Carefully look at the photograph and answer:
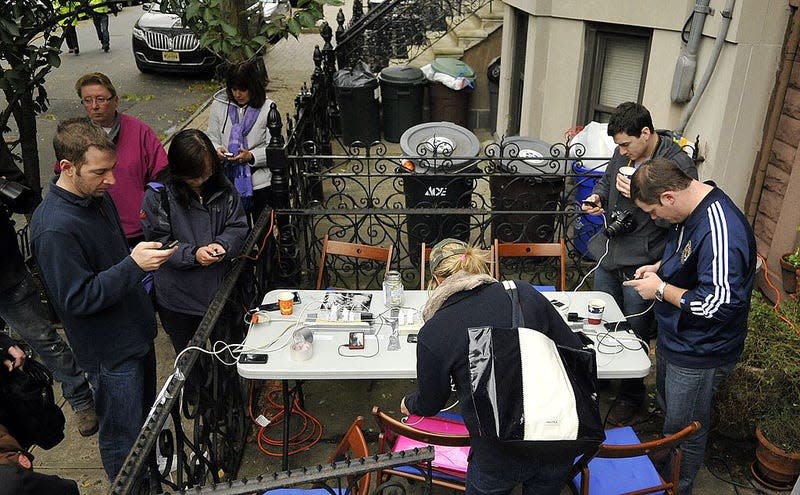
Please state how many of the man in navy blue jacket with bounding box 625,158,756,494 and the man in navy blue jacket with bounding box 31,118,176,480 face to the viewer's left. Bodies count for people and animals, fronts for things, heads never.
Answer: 1

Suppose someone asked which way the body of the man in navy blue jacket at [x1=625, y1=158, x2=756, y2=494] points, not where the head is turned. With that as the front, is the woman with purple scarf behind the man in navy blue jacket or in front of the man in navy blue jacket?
in front

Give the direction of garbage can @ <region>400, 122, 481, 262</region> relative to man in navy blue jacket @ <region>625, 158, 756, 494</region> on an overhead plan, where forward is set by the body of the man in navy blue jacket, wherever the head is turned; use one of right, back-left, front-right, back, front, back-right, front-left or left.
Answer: front-right

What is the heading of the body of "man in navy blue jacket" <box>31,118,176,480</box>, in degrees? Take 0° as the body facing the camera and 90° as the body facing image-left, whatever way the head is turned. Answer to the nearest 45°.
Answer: approximately 270°

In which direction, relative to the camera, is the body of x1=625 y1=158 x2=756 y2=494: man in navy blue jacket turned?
to the viewer's left

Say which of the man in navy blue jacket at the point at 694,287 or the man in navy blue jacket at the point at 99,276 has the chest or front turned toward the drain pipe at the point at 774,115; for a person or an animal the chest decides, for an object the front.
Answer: the man in navy blue jacket at the point at 99,276

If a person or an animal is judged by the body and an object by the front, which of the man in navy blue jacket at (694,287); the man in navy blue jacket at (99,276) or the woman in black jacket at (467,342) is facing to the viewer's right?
the man in navy blue jacket at (99,276)

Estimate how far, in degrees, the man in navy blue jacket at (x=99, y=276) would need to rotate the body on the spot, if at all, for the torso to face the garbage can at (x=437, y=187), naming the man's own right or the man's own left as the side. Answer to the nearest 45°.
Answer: approximately 45° to the man's own left

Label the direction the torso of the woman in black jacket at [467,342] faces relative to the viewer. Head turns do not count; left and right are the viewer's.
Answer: facing away from the viewer and to the left of the viewer

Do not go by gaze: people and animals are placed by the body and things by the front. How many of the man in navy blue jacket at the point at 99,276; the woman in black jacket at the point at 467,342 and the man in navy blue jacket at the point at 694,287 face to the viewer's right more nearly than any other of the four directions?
1
